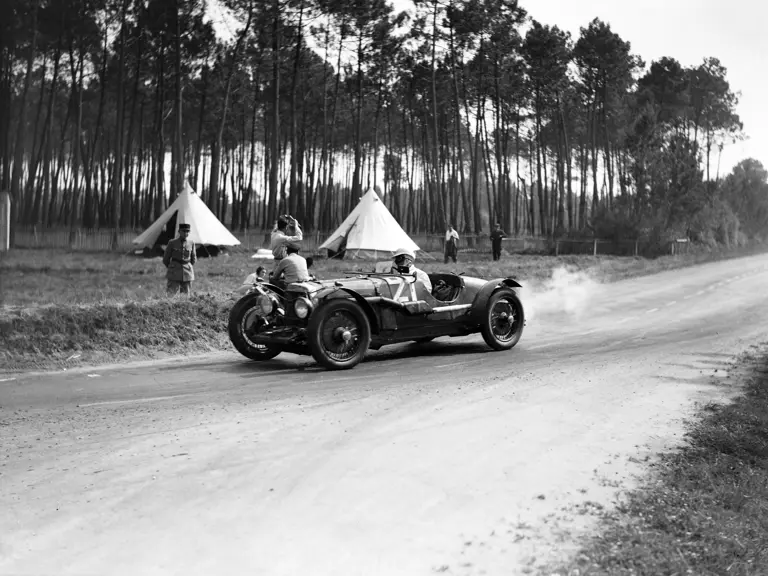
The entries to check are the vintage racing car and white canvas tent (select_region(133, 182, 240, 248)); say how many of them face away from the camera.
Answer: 0

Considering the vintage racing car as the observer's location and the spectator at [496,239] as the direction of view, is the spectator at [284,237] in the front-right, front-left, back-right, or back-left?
front-left

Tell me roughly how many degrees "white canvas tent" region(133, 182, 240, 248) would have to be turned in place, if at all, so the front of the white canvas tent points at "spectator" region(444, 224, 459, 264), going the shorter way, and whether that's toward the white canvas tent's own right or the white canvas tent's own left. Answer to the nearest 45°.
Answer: approximately 135° to the white canvas tent's own left

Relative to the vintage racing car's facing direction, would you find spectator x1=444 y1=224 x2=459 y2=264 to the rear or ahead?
to the rear

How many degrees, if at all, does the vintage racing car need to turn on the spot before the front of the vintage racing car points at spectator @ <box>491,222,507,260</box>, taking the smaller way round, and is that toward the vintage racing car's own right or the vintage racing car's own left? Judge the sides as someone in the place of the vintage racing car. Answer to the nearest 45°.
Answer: approximately 135° to the vintage racing car's own right

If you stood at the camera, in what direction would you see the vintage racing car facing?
facing the viewer and to the left of the viewer

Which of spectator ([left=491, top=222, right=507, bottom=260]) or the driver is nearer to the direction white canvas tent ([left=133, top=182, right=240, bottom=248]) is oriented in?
the driver

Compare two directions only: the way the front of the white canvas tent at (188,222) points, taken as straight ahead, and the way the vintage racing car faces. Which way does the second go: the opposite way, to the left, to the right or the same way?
the same way

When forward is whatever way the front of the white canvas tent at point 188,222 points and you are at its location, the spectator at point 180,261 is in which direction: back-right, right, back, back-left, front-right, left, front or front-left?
front-left
